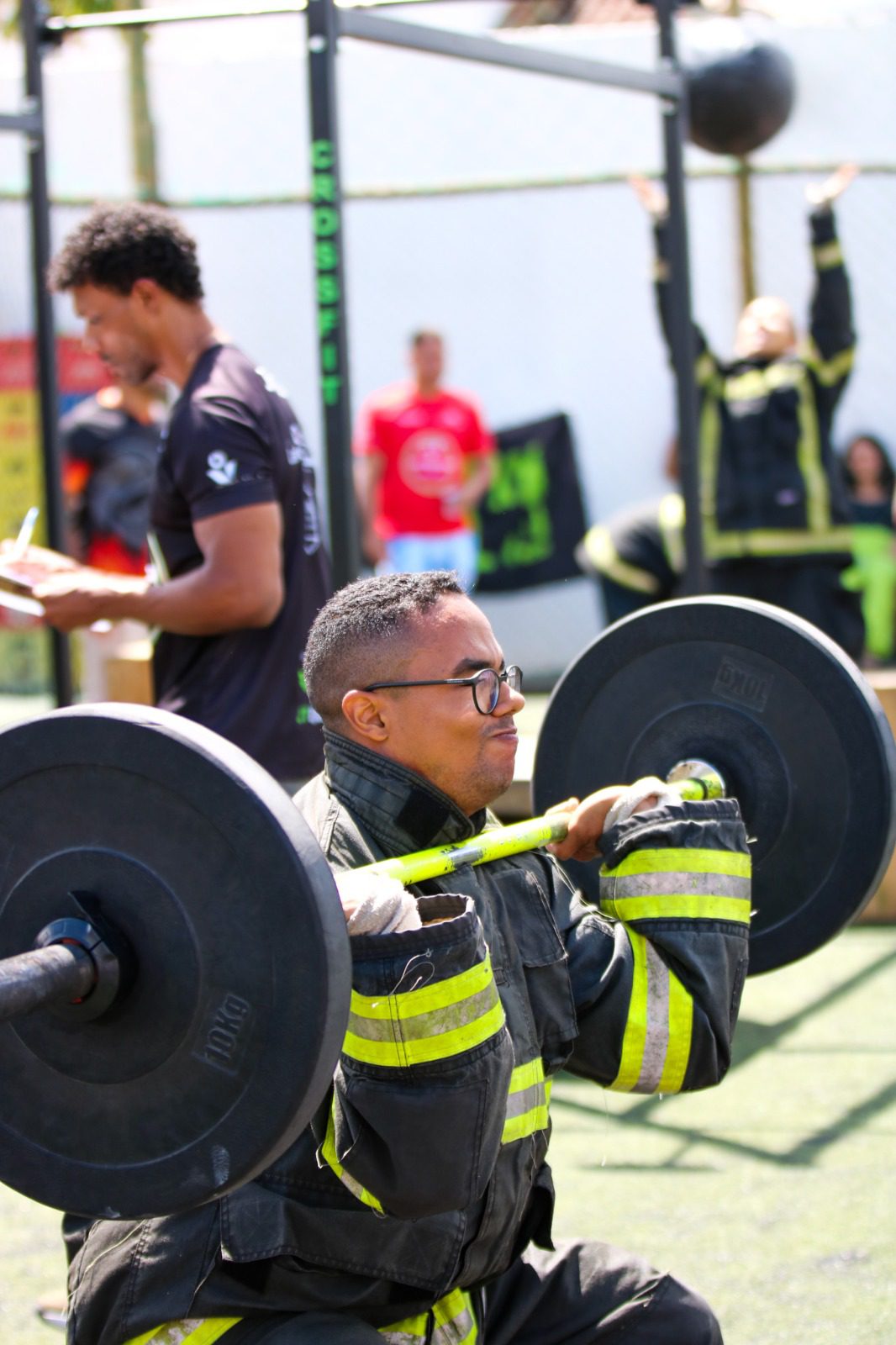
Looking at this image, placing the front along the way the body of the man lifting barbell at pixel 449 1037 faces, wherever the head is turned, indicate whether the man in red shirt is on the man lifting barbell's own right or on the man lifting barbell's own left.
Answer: on the man lifting barbell's own left

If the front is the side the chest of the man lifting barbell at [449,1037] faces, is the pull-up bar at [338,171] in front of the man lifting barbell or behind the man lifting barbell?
behind

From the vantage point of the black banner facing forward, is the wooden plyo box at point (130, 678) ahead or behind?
ahead

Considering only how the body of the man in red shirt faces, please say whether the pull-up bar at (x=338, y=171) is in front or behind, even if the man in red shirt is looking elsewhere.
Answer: in front

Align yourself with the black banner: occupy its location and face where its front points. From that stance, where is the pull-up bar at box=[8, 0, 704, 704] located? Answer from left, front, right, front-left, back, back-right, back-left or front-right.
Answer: front

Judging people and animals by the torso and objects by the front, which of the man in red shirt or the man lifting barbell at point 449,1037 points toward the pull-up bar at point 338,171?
the man in red shirt

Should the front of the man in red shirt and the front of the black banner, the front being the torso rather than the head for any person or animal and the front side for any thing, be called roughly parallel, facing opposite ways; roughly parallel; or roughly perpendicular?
roughly parallel

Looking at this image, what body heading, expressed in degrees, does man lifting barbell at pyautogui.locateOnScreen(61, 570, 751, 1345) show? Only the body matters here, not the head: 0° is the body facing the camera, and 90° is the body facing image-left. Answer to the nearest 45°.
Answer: approximately 315°

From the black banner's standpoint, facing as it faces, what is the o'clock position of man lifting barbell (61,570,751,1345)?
The man lifting barbell is roughly at 12 o'clock from the black banner.

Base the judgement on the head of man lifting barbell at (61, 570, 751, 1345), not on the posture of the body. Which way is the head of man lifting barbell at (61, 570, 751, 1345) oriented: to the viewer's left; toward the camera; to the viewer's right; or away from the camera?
to the viewer's right

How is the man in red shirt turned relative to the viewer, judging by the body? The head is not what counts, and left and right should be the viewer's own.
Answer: facing the viewer

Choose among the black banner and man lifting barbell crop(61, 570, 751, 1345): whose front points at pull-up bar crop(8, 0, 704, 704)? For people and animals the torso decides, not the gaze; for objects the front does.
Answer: the black banner

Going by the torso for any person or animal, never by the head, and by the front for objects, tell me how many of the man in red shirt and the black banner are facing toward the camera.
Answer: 2
